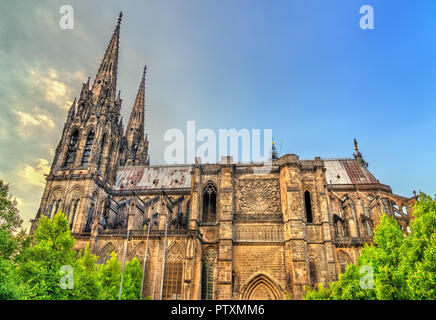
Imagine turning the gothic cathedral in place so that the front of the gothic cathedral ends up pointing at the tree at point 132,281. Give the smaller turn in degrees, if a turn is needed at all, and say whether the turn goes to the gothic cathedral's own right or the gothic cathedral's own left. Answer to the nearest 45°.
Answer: approximately 45° to the gothic cathedral's own left

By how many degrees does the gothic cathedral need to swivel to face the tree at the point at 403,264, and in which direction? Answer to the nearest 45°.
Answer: approximately 135° to its left

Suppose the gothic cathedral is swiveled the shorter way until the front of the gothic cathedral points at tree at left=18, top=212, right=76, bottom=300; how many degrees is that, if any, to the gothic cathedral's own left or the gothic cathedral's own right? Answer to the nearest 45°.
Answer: approximately 45° to the gothic cathedral's own left
